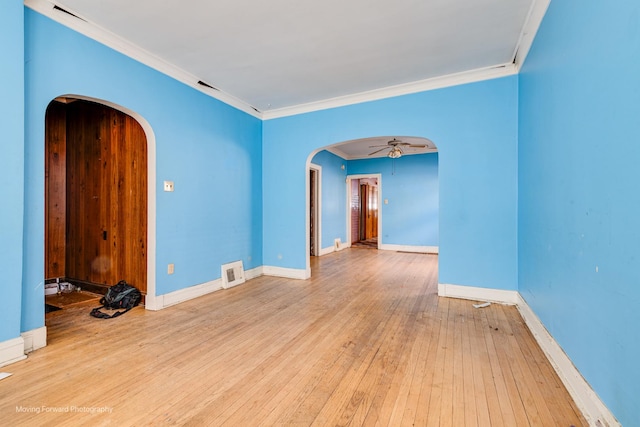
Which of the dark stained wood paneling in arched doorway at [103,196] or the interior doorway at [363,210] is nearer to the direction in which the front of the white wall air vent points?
the interior doorway

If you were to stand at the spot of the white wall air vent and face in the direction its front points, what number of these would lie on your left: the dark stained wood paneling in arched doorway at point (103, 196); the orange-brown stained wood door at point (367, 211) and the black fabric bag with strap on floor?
1

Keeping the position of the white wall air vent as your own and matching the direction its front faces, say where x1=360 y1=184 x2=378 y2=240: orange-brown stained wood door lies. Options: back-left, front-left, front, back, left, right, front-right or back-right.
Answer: left

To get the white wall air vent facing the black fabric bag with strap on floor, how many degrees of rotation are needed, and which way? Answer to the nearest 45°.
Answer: approximately 90° to its right

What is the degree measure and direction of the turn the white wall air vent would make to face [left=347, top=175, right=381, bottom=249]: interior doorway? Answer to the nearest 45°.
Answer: approximately 90° to its left

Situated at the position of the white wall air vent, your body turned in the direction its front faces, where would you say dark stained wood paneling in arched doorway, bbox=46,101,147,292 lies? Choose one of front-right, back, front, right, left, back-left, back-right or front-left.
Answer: back-right

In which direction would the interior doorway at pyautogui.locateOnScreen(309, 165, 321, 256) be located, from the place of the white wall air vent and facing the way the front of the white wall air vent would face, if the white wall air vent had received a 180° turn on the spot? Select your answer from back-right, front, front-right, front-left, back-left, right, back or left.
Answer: right

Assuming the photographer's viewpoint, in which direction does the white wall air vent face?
facing the viewer and to the right of the viewer
